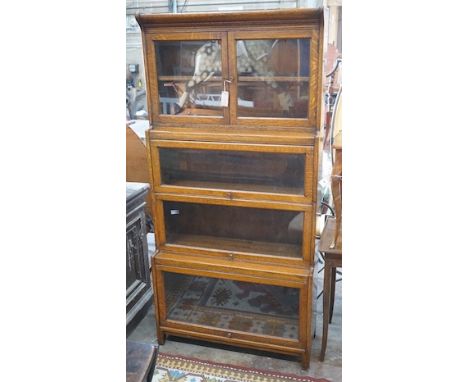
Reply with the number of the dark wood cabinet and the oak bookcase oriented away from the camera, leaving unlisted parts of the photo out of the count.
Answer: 0

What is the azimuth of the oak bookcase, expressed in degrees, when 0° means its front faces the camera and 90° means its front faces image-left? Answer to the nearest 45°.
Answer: approximately 0°

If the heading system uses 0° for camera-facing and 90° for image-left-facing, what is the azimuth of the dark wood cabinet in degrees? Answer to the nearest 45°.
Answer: approximately 315°
